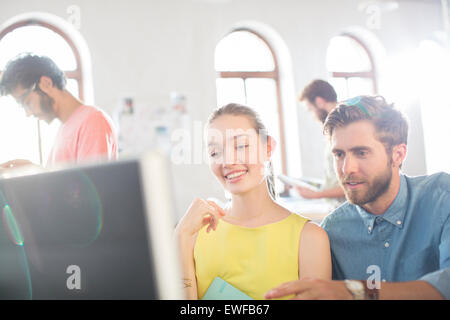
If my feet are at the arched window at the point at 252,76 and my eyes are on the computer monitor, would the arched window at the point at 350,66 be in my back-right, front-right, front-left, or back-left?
back-left

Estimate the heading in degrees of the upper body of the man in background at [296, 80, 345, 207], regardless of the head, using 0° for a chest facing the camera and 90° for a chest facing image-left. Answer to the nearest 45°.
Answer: approximately 90°

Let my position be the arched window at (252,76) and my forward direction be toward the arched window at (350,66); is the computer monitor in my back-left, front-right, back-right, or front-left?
back-right

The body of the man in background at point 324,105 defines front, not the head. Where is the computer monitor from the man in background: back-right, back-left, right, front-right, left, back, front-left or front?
left

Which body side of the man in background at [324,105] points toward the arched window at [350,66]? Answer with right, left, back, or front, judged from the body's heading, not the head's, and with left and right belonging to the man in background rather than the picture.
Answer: right
